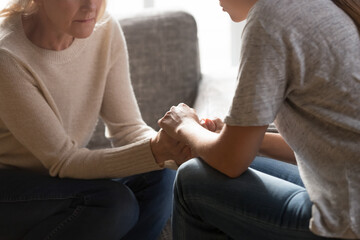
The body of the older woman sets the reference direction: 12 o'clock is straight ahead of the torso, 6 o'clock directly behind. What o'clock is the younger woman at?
The younger woman is roughly at 12 o'clock from the older woman.

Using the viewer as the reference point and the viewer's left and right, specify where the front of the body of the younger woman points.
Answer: facing to the left of the viewer

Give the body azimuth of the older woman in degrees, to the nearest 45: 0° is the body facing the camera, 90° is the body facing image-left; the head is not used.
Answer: approximately 315°

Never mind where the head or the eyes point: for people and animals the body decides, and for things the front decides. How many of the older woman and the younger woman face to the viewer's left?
1

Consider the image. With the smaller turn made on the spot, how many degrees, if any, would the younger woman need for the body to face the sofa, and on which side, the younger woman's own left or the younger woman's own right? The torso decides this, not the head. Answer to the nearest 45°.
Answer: approximately 45° to the younger woman's own right

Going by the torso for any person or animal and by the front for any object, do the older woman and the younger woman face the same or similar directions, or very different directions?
very different directions

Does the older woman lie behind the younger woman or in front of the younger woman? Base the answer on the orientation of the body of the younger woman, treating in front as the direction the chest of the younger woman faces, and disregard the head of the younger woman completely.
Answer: in front

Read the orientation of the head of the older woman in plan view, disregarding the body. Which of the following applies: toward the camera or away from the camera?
toward the camera
